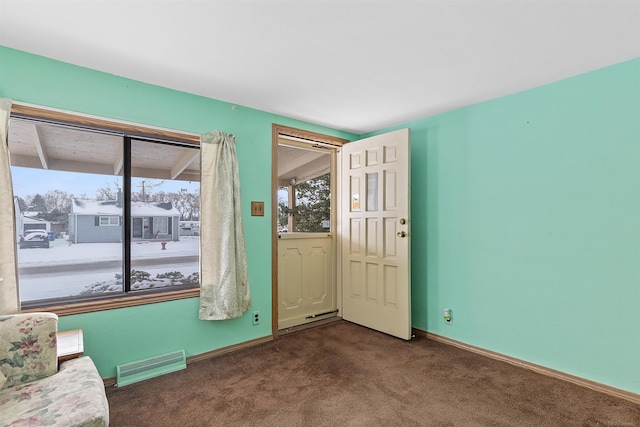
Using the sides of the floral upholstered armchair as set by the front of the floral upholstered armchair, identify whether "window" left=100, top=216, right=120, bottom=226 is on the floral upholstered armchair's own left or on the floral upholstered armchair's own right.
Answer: on the floral upholstered armchair's own left

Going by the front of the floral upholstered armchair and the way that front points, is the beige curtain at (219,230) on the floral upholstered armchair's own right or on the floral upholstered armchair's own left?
on the floral upholstered armchair's own left

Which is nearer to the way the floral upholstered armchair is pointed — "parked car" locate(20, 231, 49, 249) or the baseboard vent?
the baseboard vent

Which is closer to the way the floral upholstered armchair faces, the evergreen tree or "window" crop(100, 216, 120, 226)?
the evergreen tree

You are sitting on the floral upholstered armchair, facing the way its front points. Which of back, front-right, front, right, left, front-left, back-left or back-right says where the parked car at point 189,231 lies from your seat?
left

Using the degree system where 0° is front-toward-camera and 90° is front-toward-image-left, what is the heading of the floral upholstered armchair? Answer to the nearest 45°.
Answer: approximately 315°

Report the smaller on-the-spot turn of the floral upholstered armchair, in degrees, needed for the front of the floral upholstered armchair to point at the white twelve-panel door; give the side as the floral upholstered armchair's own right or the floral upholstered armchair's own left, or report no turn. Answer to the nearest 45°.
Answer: approximately 45° to the floral upholstered armchair's own left

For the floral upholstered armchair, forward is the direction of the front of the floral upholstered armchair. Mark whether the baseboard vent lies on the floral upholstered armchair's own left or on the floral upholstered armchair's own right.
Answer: on the floral upholstered armchair's own left

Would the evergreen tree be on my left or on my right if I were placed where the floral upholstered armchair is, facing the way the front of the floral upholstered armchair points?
on my left
